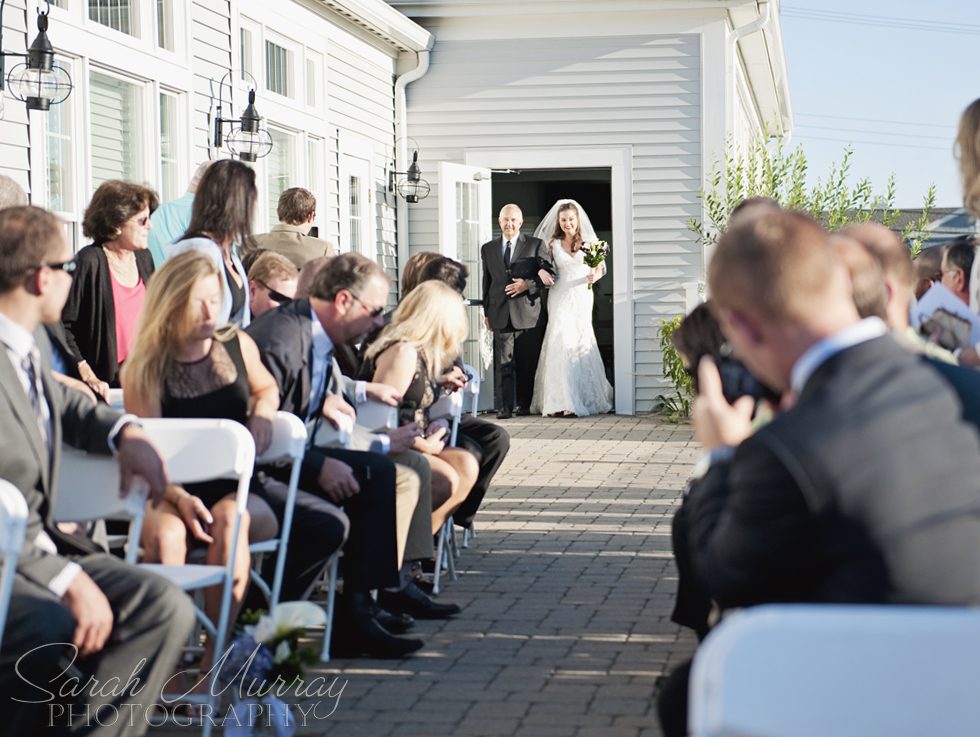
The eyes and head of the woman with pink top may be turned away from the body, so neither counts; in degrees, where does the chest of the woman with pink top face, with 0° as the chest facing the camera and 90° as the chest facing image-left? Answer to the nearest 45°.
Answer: approximately 315°

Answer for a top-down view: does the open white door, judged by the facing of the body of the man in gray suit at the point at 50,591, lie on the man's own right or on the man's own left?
on the man's own left

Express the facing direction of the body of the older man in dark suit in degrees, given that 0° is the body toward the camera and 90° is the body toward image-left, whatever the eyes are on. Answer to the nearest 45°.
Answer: approximately 0°

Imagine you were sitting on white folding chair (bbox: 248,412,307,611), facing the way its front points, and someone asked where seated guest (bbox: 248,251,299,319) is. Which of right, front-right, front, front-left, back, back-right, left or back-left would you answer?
back-right

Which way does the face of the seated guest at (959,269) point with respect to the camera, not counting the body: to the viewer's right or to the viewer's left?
to the viewer's left

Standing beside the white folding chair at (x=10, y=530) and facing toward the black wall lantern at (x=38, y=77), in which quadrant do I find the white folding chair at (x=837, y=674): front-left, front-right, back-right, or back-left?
back-right
